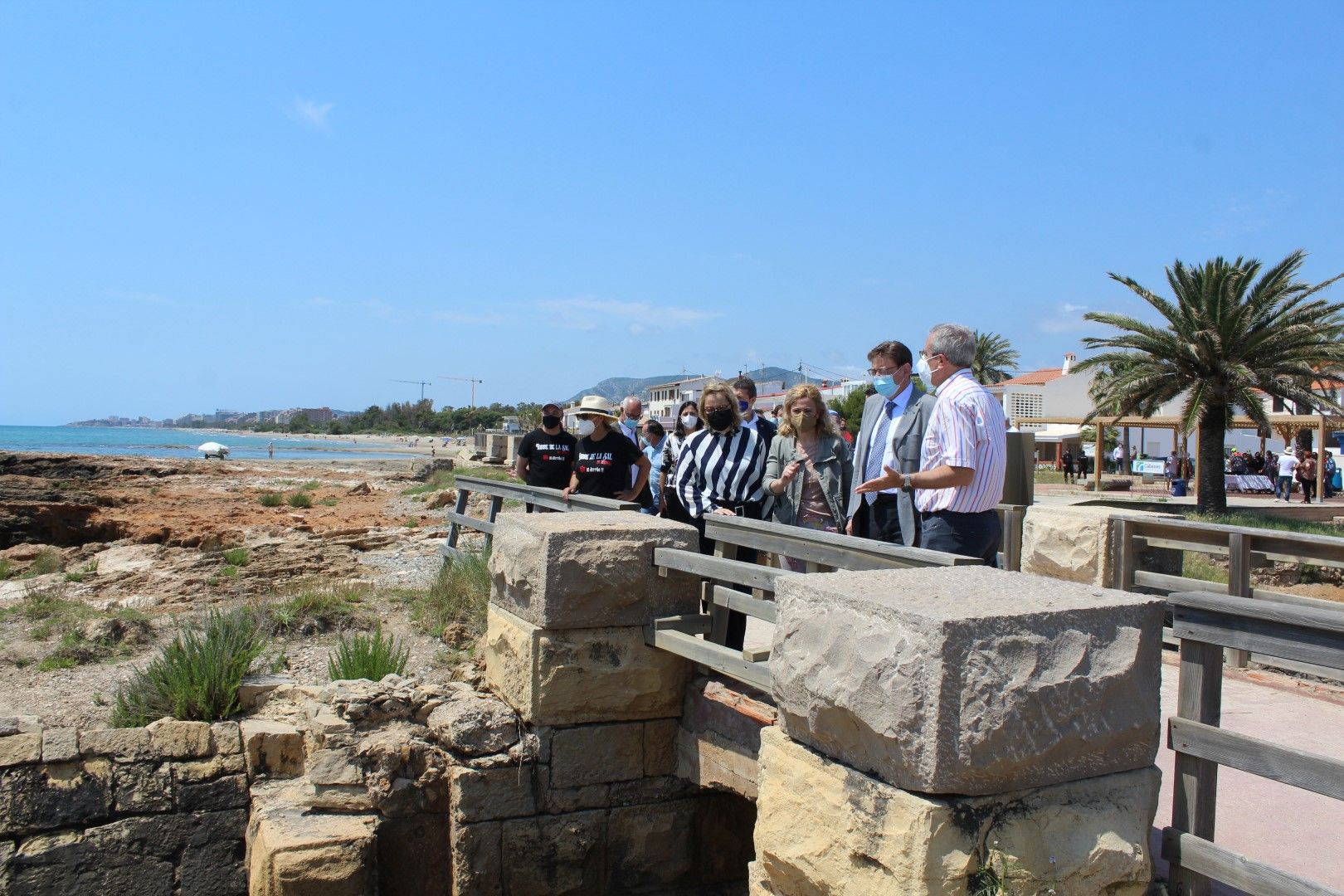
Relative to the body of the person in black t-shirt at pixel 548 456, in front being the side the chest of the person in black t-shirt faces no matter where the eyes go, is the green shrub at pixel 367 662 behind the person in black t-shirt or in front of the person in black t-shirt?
in front

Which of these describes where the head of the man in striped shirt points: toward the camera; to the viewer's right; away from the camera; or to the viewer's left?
to the viewer's left

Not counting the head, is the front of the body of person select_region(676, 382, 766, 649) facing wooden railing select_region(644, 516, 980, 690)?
yes

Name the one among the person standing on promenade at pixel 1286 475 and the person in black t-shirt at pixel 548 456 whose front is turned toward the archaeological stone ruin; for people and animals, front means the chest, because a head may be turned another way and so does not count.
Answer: the person in black t-shirt

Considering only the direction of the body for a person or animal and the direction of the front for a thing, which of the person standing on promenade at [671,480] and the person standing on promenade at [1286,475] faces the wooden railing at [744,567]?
the person standing on promenade at [671,480]

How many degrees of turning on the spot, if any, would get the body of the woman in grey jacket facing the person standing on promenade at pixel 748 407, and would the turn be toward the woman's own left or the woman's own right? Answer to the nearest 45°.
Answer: approximately 180°
